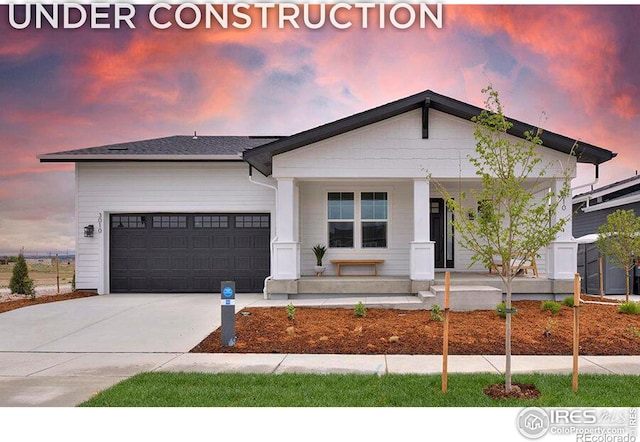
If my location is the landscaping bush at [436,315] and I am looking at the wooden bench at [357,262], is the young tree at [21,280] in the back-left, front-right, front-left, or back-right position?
front-left

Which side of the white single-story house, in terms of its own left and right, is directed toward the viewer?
front

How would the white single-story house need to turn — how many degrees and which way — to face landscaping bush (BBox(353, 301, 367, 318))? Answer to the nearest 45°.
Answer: approximately 45° to its left

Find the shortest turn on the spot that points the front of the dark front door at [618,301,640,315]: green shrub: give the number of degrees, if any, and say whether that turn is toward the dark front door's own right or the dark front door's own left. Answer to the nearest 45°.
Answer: approximately 45° to the dark front door's own left

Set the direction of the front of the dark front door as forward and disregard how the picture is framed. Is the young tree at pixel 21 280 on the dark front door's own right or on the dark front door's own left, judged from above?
on the dark front door's own right

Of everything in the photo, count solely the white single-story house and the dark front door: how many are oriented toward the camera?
2

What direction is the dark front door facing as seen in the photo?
toward the camera

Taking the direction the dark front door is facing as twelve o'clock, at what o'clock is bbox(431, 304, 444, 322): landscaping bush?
The landscaping bush is roughly at 12 o'clock from the dark front door.

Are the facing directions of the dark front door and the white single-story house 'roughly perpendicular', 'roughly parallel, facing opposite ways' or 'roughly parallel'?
roughly parallel
